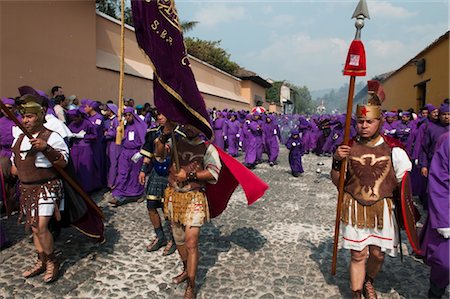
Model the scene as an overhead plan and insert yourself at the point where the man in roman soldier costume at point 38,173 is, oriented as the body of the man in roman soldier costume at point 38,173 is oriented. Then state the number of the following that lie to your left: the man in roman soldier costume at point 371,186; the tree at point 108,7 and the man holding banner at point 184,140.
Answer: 2

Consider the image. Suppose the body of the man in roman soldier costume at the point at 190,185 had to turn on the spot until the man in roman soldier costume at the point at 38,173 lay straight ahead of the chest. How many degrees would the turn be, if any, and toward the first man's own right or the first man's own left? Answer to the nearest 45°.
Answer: approximately 45° to the first man's own right

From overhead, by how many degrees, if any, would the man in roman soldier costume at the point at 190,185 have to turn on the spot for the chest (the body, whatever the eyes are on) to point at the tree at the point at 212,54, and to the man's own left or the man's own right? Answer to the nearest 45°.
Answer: approximately 135° to the man's own right

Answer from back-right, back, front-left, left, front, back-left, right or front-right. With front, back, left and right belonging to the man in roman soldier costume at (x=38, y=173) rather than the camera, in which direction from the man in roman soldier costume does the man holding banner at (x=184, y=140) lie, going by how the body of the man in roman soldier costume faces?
left

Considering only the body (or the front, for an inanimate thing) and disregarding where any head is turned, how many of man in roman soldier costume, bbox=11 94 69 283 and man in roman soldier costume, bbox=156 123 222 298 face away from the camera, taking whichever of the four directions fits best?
0

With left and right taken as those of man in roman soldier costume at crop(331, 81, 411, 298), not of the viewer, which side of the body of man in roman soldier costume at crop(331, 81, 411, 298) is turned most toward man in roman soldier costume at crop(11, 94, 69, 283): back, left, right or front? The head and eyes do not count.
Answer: right

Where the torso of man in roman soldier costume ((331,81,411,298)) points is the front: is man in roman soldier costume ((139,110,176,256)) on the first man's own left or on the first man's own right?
on the first man's own right

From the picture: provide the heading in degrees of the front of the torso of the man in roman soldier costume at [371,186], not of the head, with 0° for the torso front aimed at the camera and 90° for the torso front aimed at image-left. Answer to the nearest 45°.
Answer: approximately 0°

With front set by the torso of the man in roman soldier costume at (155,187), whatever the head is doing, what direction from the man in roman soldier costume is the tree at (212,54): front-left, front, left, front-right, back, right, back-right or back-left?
back-right

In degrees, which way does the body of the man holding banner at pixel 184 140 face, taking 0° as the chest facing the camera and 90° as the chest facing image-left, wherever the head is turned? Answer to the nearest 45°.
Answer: approximately 45°
